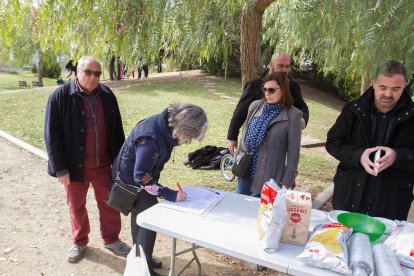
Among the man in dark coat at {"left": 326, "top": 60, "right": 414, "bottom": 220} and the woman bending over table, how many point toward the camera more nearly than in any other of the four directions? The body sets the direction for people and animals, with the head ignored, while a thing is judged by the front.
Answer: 1

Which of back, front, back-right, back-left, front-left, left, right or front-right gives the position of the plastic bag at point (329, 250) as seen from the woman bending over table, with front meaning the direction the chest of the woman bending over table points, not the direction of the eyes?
front-right

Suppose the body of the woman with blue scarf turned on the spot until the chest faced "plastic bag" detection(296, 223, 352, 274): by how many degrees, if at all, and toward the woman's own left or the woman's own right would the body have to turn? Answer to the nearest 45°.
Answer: approximately 45° to the woman's own left

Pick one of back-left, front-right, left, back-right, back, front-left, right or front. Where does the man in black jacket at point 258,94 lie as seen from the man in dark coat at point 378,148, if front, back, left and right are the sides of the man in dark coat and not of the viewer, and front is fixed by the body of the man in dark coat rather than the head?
back-right

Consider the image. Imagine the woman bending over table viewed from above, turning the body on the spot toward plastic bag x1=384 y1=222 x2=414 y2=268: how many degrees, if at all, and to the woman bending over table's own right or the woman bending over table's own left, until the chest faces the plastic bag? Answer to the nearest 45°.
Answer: approximately 45° to the woman bending over table's own right

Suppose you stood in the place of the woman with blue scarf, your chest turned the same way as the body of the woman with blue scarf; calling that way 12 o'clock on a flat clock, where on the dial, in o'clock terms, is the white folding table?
The white folding table is roughly at 11 o'clock from the woman with blue scarf.

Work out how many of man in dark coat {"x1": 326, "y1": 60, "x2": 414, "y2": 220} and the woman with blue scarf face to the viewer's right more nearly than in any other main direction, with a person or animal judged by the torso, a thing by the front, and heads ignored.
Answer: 0

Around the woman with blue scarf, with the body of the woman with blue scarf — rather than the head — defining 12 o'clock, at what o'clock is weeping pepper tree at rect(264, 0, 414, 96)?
The weeping pepper tree is roughly at 6 o'clock from the woman with blue scarf.

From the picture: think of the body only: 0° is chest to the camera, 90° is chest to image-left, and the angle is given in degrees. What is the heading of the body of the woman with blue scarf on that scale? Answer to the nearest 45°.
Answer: approximately 45°

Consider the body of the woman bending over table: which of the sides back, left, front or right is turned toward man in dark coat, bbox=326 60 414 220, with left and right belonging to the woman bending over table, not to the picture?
front

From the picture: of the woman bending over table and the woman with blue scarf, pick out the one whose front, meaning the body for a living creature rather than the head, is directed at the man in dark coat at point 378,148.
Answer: the woman bending over table

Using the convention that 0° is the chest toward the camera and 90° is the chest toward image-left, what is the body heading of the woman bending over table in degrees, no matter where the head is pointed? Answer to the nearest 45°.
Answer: approximately 270°

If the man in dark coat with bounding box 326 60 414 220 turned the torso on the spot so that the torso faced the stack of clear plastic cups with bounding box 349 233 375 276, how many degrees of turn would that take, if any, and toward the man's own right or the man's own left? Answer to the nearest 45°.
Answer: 0° — they already face it

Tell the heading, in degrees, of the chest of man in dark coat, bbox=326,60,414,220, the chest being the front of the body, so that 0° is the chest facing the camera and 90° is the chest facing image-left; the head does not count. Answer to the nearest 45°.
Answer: approximately 0°
